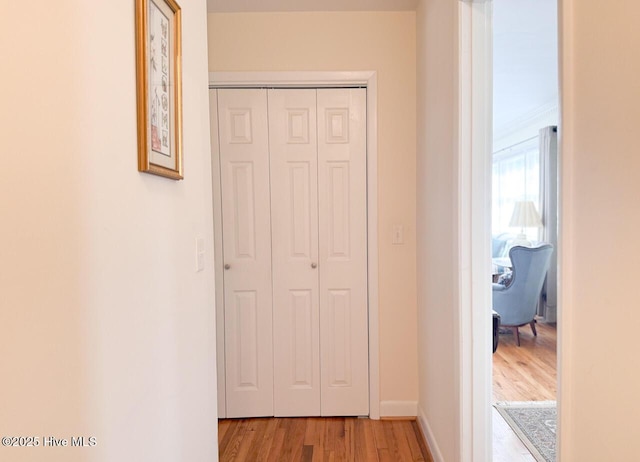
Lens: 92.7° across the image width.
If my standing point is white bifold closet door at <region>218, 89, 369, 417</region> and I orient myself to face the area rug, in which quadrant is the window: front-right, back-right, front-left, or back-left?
front-left

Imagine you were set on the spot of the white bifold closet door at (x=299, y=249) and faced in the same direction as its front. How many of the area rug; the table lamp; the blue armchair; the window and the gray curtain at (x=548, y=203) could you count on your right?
0

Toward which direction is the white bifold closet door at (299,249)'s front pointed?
toward the camera

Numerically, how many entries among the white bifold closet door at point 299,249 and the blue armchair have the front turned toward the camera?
1

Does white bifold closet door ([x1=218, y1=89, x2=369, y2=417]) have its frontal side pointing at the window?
no

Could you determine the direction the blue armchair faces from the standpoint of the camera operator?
facing away from the viewer and to the left of the viewer

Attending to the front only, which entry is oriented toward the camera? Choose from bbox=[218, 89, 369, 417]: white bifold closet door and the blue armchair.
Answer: the white bifold closet door

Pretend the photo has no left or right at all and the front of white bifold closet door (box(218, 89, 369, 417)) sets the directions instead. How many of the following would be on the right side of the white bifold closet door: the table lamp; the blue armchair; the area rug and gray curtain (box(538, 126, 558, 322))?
0

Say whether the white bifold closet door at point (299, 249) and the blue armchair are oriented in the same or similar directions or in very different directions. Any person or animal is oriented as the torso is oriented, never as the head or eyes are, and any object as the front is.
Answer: very different directions

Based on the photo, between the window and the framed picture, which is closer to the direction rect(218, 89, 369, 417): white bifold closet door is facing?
the framed picture

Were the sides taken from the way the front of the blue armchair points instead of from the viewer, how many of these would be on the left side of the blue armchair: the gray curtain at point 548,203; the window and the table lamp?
0

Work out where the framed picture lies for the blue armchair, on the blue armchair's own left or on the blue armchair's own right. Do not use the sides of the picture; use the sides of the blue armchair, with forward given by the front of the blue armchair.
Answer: on the blue armchair's own left

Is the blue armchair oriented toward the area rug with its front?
no

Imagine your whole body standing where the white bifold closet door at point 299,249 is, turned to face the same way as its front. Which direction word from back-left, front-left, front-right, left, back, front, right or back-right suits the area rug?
left
